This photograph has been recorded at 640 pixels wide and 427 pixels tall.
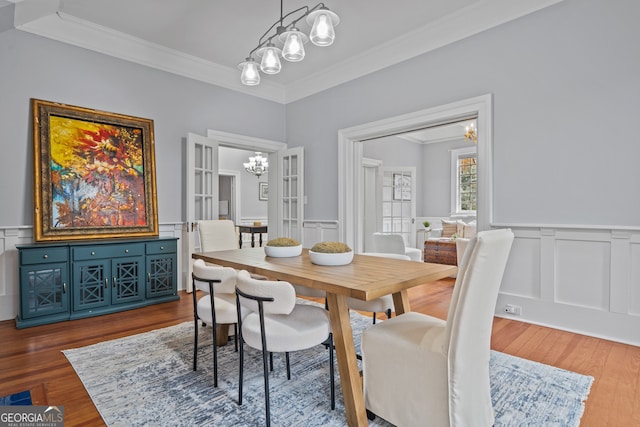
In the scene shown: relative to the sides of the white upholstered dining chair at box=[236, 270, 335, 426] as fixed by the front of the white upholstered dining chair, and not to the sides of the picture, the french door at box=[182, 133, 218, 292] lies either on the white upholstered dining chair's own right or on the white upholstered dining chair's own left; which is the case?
on the white upholstered dining chair's own left

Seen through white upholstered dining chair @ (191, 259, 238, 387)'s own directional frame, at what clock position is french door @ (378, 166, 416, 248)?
The french door is roughly at 12 o'clock from the white upholstered dining chair.

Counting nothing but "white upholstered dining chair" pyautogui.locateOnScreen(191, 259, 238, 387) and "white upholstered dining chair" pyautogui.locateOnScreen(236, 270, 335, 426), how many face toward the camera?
0

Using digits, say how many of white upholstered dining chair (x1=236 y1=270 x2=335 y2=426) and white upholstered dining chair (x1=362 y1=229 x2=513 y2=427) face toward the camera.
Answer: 0

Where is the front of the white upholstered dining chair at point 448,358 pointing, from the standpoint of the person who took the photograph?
facing away from the viewer and to the left of the viewer

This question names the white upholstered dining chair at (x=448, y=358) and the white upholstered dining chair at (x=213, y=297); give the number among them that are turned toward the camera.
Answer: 0

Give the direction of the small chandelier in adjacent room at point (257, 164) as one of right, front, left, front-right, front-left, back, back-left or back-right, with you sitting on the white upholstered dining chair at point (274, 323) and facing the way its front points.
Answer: front-left

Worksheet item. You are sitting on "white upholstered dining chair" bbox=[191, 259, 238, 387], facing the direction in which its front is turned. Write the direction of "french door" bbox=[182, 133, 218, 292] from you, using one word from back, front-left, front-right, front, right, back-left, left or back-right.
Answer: front-left

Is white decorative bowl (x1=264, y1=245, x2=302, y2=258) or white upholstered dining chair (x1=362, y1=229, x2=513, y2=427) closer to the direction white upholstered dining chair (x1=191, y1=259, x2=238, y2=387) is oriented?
the white decorative bowl

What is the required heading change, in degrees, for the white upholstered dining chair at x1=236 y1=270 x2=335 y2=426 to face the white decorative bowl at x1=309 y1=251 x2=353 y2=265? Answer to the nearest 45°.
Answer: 0° — it already faces it

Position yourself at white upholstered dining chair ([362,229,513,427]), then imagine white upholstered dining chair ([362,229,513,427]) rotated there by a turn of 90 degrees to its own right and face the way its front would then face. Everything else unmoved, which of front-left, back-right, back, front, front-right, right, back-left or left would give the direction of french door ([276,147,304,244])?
left

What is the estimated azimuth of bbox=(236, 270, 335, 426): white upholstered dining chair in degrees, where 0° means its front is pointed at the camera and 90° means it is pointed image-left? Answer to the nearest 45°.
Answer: approximately 225°

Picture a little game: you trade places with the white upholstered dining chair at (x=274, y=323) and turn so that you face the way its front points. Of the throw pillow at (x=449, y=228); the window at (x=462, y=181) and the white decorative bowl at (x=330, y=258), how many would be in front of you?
3

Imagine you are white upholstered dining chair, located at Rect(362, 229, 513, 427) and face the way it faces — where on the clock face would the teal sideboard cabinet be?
The teal sideboard cabinet is roughly at 11 o'clock from the white upholstered dining chair.

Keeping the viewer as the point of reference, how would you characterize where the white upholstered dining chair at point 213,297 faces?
facing away from the viewer and to the right of the viewer

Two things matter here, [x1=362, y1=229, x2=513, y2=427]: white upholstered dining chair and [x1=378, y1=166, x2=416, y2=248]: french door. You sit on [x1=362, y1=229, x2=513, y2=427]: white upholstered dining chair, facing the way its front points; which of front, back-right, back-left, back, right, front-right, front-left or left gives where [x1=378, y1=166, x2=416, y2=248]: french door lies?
front-right

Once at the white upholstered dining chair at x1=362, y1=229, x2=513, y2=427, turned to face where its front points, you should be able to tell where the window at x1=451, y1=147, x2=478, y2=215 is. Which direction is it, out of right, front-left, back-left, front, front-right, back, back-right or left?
front-right

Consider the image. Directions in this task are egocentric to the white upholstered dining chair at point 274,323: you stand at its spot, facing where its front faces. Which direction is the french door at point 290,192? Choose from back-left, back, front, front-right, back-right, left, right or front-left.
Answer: front-left
